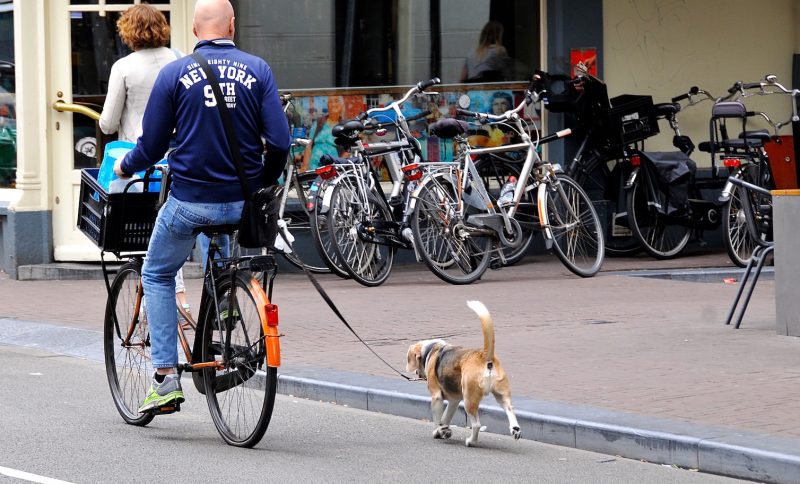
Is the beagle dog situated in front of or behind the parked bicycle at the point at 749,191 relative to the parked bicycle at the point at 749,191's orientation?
behind

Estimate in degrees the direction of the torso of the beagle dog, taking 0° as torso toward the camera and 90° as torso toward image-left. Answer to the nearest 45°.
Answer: approximately 135°

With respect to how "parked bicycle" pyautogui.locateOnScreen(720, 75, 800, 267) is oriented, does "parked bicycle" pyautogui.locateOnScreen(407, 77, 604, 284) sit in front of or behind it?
behind

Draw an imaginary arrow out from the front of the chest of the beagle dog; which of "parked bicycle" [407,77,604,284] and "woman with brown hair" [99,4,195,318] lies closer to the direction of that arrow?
the woman with brown hair

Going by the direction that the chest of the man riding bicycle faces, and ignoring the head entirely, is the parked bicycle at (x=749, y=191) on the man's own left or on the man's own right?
on the man's own right

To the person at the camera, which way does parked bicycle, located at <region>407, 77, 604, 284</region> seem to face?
facing away from the viewer and to the right of the viewer

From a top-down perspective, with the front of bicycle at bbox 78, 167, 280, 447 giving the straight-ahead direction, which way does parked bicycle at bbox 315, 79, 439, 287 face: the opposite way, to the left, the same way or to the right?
to the right

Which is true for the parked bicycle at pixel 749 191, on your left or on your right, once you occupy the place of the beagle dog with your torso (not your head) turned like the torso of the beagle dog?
on your right

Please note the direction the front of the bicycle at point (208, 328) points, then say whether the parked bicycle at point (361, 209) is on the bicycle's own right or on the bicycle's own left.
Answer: on the bicycle's own right

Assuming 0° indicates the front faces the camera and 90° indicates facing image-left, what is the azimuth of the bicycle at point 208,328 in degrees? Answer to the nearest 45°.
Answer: approximately 135°

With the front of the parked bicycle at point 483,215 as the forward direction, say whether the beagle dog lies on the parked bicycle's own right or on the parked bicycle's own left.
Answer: on the parked bicycle's own right

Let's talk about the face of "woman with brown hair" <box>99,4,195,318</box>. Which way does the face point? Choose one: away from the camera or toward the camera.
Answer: away from the camera

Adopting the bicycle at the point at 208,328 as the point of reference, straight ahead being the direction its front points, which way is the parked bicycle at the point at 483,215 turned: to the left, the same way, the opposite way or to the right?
to the right

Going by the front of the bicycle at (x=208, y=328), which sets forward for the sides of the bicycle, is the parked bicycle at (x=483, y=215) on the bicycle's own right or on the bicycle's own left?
on the bicycle's own right

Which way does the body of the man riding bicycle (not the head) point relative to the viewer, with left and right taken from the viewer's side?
facing away from the viewer and to the left of the viewer

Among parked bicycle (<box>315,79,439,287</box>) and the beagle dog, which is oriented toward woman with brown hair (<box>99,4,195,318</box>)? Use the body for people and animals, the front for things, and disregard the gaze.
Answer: the beagle dog
